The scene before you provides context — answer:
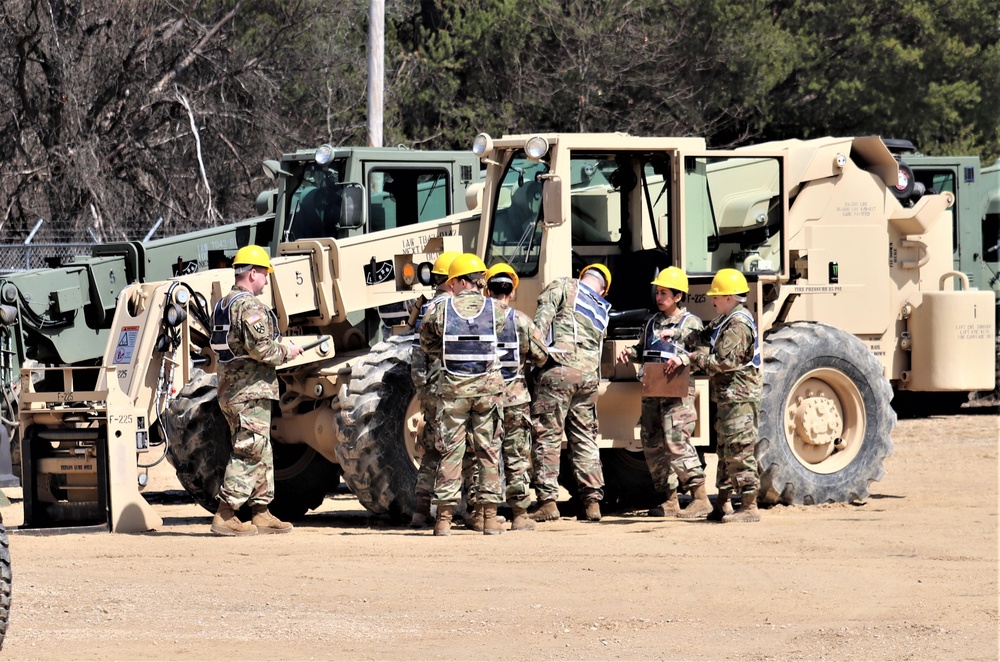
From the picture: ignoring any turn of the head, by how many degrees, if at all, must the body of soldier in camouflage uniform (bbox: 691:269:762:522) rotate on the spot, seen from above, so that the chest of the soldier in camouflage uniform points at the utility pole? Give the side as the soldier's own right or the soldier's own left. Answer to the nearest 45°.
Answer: approximately 45° to the soldier's own right

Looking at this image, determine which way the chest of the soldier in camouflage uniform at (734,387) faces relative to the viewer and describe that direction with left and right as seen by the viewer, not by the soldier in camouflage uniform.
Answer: facing to the left of the viewer

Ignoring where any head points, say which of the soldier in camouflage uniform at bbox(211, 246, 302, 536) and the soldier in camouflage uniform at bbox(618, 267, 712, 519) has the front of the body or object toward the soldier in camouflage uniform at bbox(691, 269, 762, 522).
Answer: the soldier in camouflage uniform at bbox(211, 246, 302, 536)

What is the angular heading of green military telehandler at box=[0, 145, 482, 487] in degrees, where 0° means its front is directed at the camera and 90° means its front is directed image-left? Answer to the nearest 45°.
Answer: approximately 45°

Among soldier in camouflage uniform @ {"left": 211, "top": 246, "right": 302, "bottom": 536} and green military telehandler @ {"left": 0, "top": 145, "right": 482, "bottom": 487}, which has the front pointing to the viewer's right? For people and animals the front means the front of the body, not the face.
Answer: the soldier in camouflage uniform

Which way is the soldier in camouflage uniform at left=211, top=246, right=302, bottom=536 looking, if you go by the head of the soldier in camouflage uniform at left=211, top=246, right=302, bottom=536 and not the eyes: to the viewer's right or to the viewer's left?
to the viewer's right

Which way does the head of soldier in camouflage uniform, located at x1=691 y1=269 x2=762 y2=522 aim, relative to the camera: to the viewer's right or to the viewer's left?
to the viewer's left

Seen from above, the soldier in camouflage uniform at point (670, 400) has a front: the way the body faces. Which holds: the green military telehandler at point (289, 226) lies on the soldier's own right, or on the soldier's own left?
on the soldier's own right

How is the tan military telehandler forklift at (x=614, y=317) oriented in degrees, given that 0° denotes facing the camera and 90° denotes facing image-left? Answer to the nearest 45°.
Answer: approximately 45°

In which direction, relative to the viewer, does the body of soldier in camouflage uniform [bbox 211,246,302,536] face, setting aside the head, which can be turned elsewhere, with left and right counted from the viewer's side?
facing to the right of the viewer

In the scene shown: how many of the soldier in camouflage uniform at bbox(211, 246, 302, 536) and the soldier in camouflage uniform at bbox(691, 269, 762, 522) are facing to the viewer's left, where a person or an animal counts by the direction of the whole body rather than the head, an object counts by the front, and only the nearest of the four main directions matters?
1
